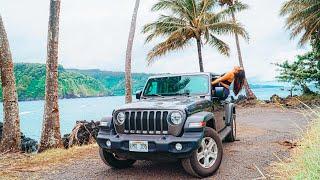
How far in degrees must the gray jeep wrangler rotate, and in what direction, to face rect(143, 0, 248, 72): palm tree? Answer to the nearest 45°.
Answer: approximately 135° to its right

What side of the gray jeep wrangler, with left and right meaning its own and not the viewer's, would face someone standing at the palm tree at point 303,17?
back

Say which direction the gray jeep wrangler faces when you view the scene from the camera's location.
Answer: facing the viewer and to the left of the viewer

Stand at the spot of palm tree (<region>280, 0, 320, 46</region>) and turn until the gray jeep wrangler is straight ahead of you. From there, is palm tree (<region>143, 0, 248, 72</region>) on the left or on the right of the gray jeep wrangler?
right
